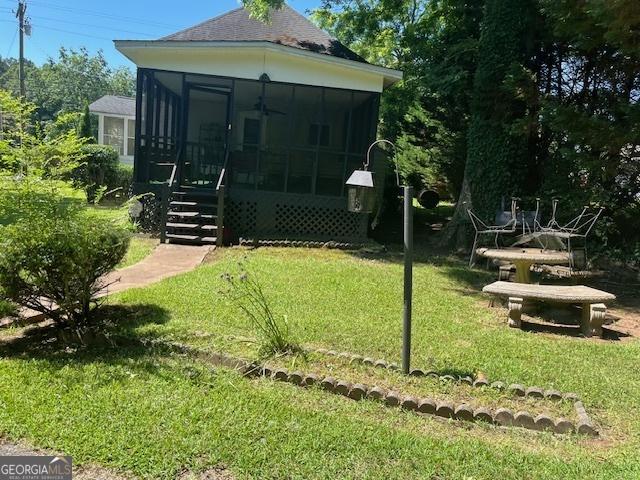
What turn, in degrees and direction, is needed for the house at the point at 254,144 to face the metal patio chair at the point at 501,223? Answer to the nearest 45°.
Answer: approximately 90° to its left

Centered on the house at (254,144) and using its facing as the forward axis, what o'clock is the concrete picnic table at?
The concrete picnic table is roughly at 11 o'clock from the house.

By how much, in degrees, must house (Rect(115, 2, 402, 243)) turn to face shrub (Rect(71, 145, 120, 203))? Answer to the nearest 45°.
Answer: approximately 135° to its right

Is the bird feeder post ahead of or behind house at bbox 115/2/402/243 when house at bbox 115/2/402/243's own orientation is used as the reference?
ahead

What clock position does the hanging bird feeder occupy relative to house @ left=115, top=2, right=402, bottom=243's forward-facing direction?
The hanging bird feeder is roughly at 12 o'clock from the house.

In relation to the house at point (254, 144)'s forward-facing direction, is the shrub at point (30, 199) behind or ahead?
ahead

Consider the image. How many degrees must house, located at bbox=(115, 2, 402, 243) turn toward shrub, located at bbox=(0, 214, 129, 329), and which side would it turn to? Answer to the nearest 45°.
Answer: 0° — it already faces it

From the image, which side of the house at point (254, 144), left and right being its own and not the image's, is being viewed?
front
